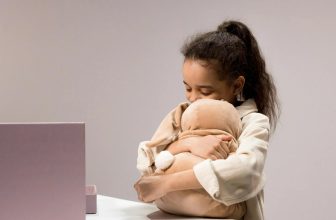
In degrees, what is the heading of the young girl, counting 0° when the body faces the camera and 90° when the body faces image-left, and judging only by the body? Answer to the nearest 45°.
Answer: approximately 45°
